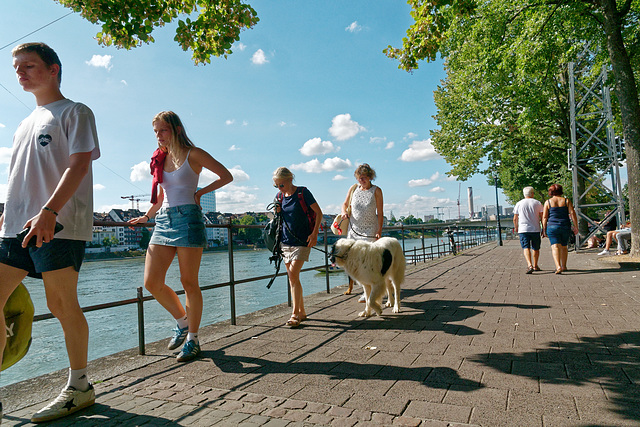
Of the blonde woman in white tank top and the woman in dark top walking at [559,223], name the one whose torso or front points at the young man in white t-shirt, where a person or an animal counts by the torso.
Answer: the blonde woman in white tank top

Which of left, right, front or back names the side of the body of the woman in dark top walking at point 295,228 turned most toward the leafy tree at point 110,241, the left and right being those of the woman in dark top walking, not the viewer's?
right

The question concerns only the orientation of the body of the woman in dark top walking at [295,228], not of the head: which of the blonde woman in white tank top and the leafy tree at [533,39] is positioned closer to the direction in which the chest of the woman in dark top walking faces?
the blonde woman in white tank top

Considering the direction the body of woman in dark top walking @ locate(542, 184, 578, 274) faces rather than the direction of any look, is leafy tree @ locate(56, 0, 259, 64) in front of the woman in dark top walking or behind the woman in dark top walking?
behind

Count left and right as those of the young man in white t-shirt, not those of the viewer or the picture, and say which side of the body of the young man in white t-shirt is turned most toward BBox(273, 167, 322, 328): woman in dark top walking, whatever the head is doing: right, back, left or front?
back

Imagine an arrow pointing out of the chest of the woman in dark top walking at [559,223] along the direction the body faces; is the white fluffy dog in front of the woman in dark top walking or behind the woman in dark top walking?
behind

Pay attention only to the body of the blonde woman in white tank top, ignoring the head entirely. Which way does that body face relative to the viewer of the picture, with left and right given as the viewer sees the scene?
facing the viewer and to the left of the viewer

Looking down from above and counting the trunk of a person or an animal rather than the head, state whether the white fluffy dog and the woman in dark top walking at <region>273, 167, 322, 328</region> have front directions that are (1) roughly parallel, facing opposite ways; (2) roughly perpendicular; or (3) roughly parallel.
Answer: roughly parallel

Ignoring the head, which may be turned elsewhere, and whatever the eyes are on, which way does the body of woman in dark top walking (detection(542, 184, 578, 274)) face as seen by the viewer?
away from the camera

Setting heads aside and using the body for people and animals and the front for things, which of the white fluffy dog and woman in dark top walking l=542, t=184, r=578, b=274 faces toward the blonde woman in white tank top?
the white fluffy dog

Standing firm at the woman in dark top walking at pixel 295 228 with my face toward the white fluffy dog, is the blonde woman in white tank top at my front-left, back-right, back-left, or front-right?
back-right

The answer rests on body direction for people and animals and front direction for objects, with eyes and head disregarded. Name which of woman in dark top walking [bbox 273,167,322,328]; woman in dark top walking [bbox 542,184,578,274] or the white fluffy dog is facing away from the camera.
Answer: woman in dark top walking [bbox 542,184,578,274]

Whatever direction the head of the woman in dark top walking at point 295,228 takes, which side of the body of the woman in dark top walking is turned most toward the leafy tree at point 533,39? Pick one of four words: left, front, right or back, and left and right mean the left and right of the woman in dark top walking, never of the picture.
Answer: back

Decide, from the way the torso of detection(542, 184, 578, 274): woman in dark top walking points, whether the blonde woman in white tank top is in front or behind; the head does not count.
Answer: behind

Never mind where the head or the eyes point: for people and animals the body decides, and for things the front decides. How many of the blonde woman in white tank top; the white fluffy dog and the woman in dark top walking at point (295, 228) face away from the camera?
0

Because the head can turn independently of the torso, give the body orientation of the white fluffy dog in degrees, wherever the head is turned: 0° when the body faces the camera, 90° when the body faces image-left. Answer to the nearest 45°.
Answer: approximately 45°
